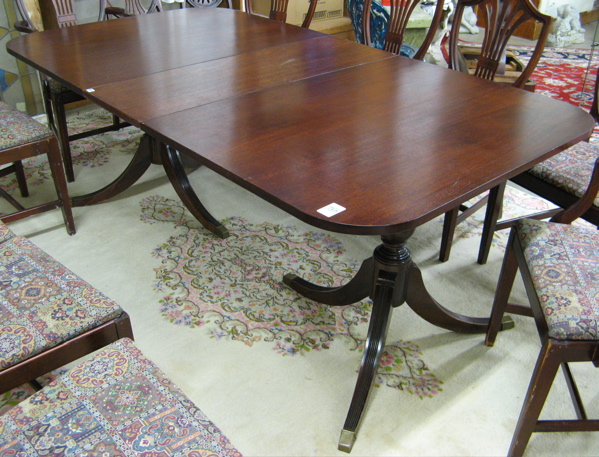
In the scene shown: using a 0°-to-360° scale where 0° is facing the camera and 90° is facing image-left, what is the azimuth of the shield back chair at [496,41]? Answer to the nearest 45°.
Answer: approximately 45°

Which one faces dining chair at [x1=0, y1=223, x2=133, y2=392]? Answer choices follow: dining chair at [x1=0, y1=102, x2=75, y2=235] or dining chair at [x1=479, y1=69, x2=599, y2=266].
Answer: dining chair at [x1=479, y1=69, x2=599, y2=266]

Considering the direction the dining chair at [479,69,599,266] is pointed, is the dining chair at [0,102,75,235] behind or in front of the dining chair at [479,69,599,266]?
in front

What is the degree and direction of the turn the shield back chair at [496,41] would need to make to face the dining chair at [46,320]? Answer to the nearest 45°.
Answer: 0° — it already faces it

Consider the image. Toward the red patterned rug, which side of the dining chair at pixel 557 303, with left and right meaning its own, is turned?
right

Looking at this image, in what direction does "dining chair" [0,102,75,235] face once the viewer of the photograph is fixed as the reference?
facing away from the viewer and to the right of the viewer

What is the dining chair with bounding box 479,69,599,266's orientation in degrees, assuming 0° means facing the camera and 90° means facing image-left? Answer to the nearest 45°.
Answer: approximately 45°

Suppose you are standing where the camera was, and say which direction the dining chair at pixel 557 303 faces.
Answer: facing to the left of the viewer

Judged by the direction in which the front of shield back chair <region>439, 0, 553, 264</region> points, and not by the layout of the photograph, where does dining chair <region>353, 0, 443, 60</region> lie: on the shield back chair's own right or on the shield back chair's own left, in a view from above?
on the shield back chair's own right

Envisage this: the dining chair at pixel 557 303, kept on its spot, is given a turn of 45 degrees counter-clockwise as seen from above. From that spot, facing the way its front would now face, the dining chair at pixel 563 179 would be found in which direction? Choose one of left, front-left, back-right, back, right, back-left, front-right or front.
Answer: back-right
